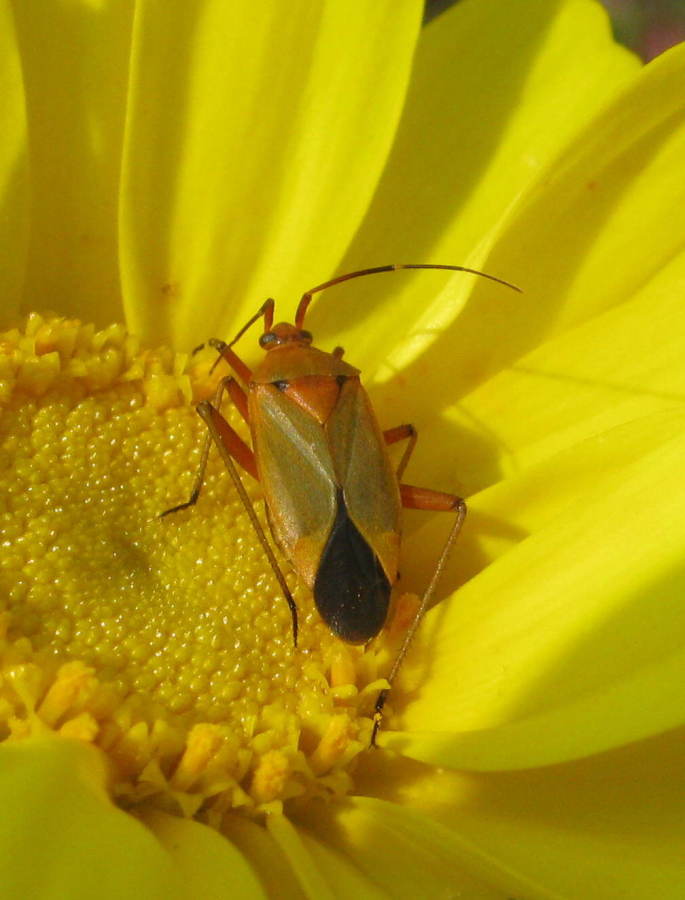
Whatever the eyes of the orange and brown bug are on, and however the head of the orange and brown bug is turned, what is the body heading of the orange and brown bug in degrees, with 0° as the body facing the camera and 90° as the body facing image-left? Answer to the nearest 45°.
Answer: approximately 180°
